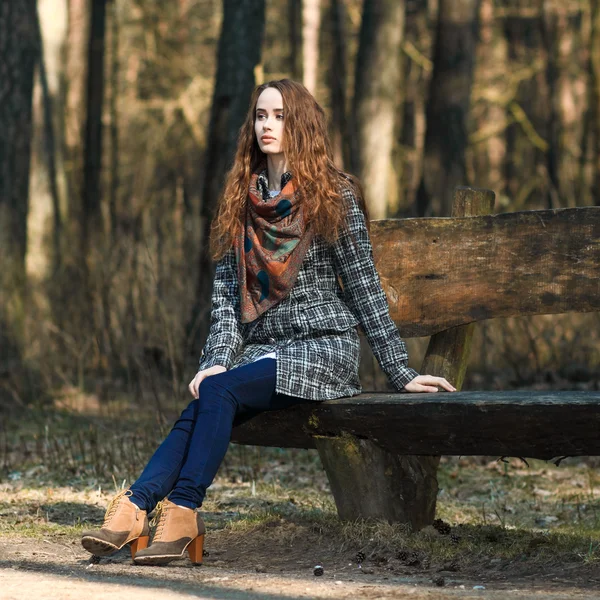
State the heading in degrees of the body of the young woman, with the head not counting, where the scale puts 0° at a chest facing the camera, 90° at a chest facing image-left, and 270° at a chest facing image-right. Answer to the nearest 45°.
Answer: approximately 45°

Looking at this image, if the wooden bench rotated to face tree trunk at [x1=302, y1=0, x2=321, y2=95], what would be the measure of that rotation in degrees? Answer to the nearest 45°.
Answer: approximately 180°

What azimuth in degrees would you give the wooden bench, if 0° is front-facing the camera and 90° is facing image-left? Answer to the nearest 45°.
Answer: approximately 0°

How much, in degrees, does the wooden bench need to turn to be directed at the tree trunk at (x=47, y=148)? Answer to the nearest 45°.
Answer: approximately 135° to its right

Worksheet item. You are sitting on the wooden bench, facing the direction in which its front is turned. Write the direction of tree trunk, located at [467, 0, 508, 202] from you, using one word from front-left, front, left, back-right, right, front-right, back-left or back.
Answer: back

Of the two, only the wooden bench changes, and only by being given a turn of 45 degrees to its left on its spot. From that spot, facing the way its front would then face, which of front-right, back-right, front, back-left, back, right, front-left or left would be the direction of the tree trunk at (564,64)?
back-left

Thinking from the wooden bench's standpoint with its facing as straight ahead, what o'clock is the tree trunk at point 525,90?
The tree trunk is roughly at 6 o'clock from the wooden bench.

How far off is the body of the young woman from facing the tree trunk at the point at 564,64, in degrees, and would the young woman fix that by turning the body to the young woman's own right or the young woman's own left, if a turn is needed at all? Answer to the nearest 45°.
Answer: approximately 135° to the young woman's own right

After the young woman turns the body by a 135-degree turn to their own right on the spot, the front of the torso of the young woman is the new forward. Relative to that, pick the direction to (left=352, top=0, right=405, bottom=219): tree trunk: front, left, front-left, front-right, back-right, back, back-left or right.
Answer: front

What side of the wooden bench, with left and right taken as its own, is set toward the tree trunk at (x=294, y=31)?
back

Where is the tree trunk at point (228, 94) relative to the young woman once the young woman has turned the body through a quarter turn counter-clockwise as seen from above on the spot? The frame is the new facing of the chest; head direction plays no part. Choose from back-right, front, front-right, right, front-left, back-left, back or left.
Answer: back-left

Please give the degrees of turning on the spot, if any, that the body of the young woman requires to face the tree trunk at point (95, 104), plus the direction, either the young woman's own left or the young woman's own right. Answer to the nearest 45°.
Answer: approximately 135° to the young woman's own right
